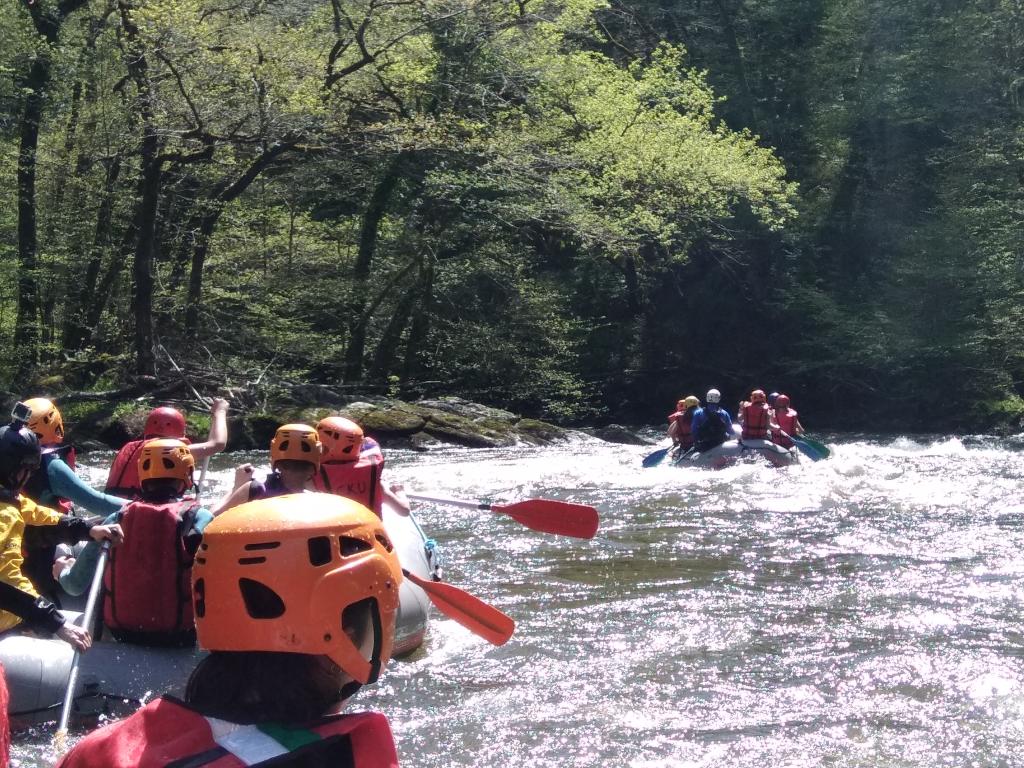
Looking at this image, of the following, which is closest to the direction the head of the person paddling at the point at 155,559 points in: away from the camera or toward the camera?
away from the camera

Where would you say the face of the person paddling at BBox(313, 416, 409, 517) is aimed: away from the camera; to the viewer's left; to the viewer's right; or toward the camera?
away from the camera

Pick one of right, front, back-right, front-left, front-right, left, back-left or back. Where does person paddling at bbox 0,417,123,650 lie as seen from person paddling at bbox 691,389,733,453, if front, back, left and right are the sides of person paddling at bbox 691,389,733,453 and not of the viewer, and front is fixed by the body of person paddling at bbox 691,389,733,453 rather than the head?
back

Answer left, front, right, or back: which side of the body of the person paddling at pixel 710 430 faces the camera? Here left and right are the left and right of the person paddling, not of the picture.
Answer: back

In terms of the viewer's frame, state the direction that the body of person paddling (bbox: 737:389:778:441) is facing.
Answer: away from the camera

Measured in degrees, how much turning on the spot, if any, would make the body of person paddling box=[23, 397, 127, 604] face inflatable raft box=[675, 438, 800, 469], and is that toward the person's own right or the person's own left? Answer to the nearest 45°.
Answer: approximately 45° to the person's own left
